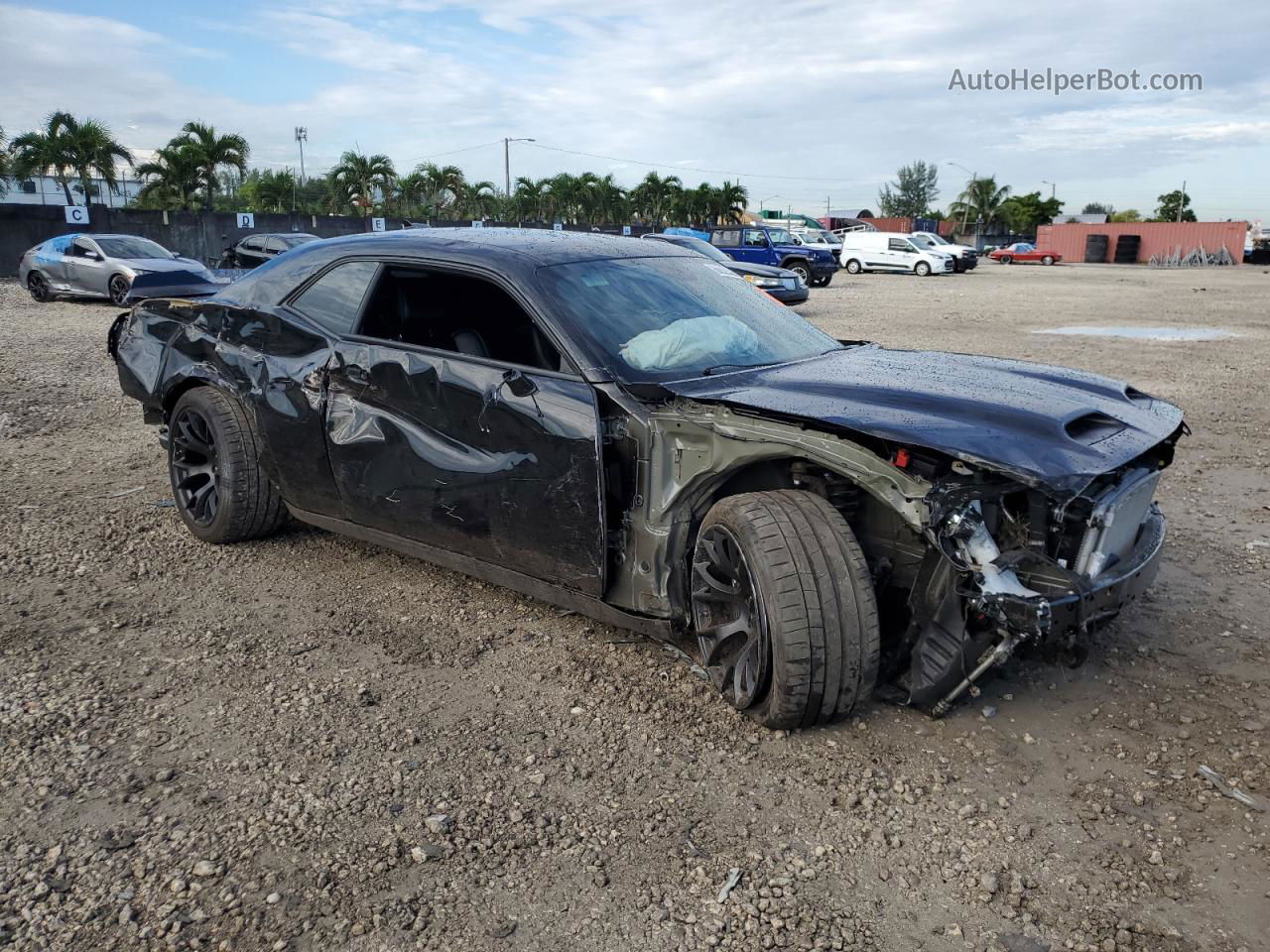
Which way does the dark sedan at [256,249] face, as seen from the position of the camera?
facing the viewer and to the right of the viewer

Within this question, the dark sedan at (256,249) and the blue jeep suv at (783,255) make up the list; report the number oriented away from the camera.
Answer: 0

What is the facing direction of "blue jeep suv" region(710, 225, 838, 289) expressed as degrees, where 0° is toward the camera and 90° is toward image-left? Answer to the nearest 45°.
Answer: approximately 315°

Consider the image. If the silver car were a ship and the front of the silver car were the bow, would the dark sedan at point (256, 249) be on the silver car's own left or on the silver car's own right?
on the silver car's own left

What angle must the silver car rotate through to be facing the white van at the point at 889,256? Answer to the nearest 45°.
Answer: approximately 45° to its left

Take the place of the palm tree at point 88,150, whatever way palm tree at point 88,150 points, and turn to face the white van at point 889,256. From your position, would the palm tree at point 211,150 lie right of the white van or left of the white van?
left

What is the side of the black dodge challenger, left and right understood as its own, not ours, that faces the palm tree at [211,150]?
back

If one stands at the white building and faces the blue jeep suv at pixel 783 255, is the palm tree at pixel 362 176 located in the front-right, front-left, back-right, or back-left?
front-left

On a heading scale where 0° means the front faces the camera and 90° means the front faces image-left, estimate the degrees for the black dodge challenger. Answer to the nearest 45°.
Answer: approximately 315°

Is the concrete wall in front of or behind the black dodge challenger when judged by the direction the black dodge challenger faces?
behind

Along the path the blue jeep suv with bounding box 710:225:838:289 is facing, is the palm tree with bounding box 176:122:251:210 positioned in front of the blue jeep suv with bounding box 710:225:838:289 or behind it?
behind

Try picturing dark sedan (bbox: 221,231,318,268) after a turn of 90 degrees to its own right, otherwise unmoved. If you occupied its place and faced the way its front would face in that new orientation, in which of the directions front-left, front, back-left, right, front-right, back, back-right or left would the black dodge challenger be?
front-left

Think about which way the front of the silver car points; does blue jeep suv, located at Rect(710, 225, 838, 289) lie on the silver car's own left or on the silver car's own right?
on the silver car's own left

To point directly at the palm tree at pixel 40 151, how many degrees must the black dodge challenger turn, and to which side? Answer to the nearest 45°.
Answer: approximately 180°

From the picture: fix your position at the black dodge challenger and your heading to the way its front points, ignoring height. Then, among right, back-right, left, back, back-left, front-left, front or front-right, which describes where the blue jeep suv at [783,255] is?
back-left
